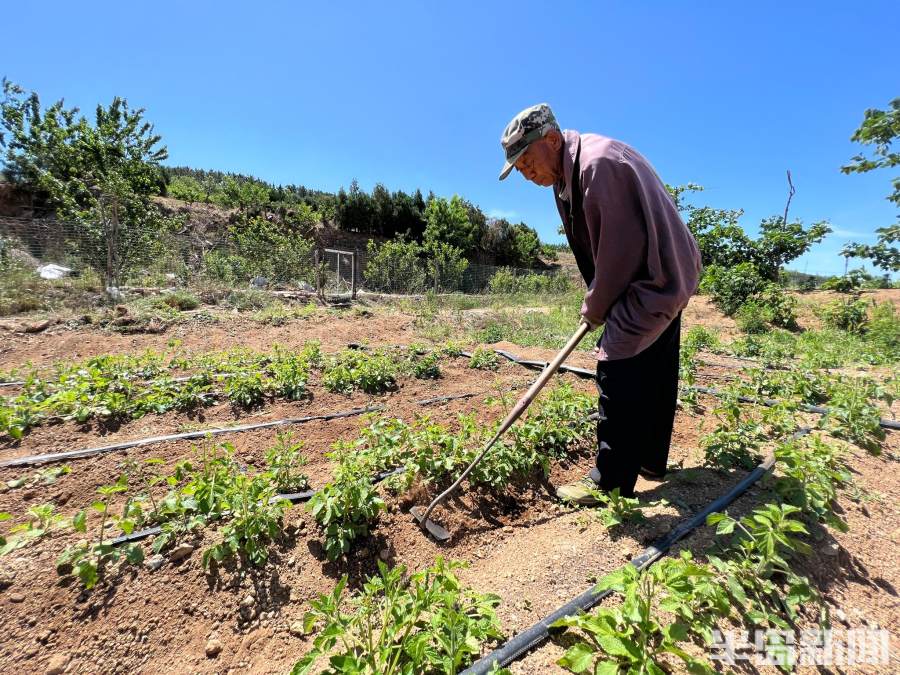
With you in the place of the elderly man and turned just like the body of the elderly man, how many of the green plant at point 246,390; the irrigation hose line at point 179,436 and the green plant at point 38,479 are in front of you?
3

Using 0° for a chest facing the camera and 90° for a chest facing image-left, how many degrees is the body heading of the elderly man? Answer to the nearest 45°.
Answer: approximately 90°

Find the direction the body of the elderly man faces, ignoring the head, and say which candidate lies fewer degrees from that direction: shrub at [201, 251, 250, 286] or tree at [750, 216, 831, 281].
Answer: the shrub

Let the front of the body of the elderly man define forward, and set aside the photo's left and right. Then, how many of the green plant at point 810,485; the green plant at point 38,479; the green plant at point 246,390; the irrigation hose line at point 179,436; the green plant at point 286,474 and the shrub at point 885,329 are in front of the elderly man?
4

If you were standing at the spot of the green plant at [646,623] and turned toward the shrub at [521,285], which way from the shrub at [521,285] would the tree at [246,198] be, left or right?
left

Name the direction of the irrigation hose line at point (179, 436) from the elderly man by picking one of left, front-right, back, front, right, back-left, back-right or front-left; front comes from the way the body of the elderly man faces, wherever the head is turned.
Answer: front

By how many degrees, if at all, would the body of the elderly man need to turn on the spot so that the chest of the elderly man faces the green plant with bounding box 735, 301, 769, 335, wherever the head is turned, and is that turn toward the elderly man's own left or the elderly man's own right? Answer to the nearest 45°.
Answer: approximately 90° to the elderly man's own right

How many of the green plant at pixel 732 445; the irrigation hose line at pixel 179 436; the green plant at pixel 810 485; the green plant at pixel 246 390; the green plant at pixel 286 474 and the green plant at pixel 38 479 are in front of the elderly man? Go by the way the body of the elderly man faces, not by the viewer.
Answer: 4

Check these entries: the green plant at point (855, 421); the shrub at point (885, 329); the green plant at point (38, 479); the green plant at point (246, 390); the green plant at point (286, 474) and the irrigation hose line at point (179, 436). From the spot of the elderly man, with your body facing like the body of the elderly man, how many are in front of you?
4

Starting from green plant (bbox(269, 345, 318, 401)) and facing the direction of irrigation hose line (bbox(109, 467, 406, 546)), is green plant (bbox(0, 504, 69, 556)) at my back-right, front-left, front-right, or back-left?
front-right

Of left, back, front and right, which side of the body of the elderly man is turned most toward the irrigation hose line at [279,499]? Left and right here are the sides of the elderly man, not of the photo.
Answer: front

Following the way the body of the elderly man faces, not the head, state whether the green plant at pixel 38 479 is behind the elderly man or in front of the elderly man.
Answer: in front

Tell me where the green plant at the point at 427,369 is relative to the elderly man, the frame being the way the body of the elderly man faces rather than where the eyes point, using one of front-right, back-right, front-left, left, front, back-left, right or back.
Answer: front-right

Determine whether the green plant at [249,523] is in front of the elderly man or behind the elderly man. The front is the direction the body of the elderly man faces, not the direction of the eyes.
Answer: in front

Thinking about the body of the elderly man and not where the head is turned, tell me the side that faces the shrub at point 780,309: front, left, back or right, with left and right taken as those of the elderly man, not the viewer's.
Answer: right

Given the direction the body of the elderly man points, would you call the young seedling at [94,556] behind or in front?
in front

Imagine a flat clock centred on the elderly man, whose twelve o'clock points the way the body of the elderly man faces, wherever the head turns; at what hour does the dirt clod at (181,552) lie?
The dirt clod is roughly at 11 o'clock from the elderly man.

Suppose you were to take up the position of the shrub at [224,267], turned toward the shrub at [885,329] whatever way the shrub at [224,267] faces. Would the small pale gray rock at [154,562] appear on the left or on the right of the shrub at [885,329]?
right

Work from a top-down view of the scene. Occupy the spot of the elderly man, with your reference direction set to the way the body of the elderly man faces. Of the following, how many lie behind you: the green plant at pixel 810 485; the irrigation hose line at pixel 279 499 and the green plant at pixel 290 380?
1
